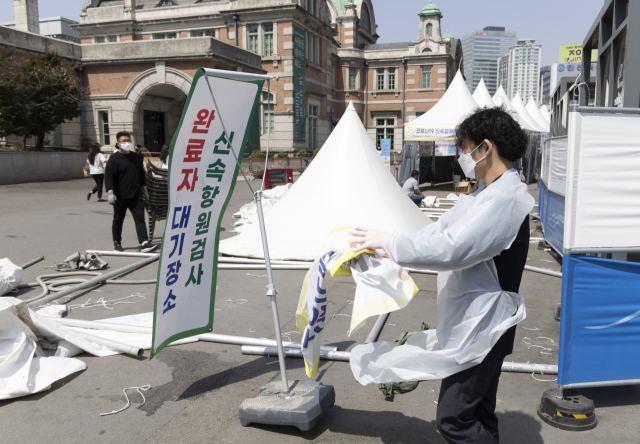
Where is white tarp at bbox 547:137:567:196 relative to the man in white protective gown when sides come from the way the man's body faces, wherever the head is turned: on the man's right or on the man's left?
on the man's right

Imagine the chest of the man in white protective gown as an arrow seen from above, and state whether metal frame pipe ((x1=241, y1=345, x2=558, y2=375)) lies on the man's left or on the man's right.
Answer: on the man's right

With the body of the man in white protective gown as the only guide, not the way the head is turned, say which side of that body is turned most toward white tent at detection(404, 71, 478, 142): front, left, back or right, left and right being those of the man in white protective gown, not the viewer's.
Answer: right

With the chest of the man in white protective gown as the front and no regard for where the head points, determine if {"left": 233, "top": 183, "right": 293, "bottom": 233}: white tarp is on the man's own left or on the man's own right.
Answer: on the man's own right

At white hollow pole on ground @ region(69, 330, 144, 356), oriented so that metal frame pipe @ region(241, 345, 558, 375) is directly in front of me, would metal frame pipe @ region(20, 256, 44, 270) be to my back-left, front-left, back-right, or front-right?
back-left

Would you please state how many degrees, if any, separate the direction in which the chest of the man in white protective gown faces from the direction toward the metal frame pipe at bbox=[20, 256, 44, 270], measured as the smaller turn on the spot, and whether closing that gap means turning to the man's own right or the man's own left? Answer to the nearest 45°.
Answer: approximately 45° to the man's own right

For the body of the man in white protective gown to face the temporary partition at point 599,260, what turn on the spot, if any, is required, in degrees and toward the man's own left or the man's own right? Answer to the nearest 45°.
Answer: approximately 135° to the man's own right

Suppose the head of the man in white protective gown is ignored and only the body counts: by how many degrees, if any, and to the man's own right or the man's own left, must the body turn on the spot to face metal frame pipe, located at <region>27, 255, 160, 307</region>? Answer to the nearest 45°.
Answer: approximately 45° to the man's own right

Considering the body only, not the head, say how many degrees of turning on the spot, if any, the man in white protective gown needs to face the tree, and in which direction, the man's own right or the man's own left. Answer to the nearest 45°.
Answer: approximately 45° to the man's own right

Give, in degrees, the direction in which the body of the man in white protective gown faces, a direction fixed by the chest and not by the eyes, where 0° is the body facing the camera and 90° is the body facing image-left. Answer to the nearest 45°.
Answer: approximately 90°

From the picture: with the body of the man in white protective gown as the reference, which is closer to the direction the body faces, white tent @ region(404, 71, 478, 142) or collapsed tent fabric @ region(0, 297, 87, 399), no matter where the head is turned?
the collapsed tent fabric
